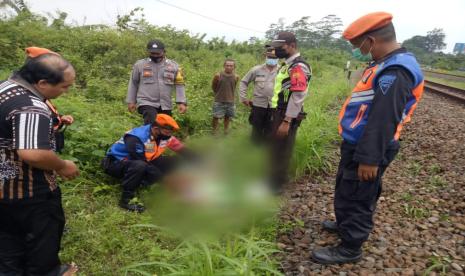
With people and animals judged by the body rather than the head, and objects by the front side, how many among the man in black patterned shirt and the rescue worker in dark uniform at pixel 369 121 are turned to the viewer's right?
1

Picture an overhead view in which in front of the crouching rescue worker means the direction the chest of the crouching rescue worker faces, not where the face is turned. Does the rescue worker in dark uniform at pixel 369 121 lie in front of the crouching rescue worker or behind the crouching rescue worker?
in front

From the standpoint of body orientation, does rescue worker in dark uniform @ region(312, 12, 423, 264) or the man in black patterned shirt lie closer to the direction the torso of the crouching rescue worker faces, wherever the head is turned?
the rescue worker in dark uniform

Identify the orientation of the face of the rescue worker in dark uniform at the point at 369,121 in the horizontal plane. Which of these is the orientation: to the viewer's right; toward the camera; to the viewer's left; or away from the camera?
to the viewer's left

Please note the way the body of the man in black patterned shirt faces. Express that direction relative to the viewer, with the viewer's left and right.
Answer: facing to the right of the viewer

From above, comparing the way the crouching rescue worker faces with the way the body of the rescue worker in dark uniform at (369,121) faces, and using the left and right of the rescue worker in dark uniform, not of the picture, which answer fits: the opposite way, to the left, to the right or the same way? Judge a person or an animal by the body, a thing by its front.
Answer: the opposite way

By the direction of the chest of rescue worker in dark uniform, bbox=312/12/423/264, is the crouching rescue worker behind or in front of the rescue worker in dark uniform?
in front

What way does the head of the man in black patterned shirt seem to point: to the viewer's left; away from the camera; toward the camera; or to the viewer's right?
to the viewer's right

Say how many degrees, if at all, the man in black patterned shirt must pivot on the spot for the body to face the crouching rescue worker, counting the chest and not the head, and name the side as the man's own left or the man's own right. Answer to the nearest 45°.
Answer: approximately 45° to the man's own left

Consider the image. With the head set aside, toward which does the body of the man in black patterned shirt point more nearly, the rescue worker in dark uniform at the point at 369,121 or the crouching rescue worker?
the rescue worker in dark uniform

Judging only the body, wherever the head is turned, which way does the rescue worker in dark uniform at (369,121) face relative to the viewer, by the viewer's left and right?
facing to the left of the viewer

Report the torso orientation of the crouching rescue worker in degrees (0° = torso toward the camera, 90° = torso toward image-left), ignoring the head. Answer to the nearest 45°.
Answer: approximately 315°

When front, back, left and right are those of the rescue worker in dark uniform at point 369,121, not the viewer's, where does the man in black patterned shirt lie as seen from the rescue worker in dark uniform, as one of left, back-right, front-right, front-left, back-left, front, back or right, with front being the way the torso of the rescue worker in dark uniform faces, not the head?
front-left
